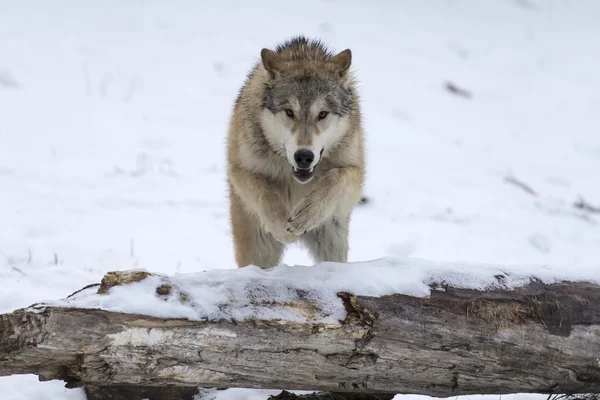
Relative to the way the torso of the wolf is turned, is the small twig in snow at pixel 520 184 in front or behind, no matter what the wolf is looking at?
behind

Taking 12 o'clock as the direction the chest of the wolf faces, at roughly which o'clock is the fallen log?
The fallen log is roughly at 12 o'clock from the wolf.

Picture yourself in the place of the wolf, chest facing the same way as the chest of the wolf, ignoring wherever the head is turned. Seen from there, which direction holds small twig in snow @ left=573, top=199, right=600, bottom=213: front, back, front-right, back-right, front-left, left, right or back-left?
back-left

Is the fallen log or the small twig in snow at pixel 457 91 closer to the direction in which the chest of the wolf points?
the fallen log

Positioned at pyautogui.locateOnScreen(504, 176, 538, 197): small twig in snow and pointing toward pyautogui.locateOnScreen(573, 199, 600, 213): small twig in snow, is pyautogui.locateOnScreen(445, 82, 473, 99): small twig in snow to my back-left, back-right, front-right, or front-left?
back-left

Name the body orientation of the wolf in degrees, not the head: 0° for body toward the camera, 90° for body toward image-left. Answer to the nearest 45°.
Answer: approximately 0°

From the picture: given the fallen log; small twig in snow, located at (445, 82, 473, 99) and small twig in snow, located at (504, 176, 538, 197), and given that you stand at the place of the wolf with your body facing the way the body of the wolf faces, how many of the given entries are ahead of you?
1

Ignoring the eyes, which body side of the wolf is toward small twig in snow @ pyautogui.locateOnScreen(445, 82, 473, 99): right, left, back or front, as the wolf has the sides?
back
